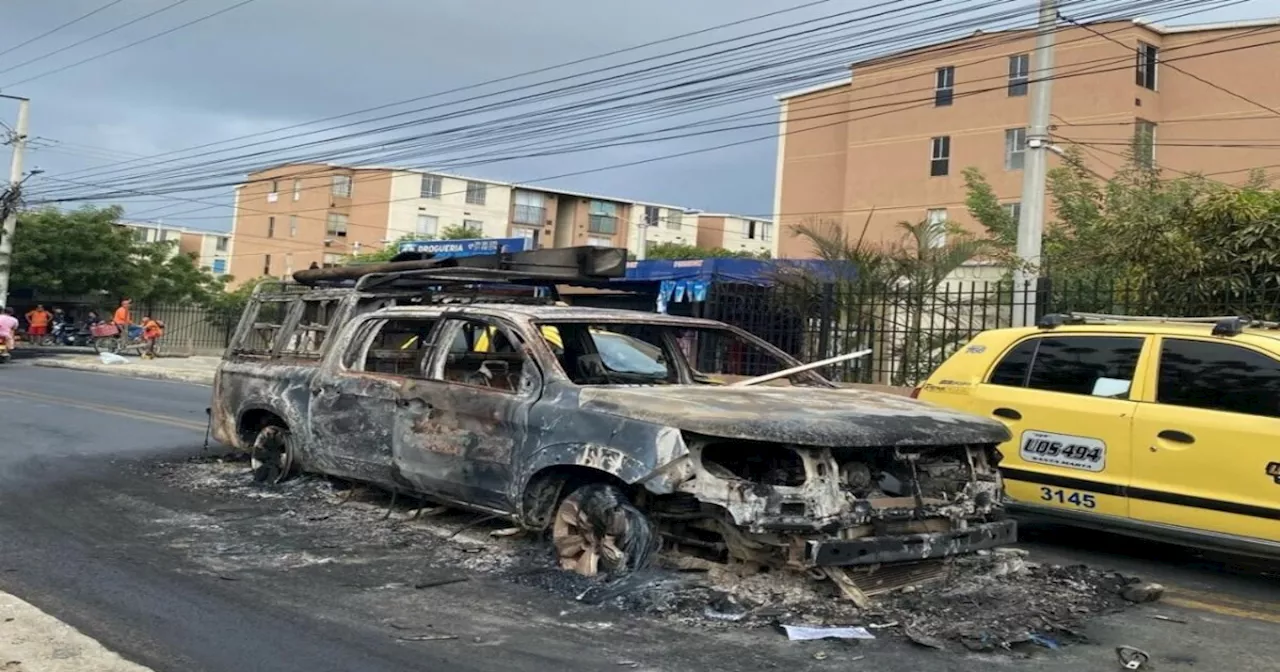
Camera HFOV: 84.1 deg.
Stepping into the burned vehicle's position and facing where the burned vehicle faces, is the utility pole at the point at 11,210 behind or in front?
behind

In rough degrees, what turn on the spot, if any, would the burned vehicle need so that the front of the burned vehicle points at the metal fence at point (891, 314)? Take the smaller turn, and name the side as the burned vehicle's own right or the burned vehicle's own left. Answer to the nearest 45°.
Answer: approximately 90° to the burned vehicle's own left

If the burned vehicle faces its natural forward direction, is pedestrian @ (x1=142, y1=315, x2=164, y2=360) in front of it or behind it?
behind

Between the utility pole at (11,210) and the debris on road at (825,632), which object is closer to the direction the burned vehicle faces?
the debris on road

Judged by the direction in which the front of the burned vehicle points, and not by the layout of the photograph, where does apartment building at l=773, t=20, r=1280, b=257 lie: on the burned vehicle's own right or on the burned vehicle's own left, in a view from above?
on the burned vehicle's own left

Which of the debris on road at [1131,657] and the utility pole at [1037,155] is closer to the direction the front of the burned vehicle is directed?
the debris on road

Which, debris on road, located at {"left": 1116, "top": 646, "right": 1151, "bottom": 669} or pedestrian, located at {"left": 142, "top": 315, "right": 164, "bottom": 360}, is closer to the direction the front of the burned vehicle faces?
the debris on road

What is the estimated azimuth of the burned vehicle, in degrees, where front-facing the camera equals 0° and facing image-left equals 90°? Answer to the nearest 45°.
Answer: approximately 315°

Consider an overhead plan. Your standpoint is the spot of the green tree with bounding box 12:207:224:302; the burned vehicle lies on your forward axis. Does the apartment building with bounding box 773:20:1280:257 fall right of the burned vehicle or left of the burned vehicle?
left

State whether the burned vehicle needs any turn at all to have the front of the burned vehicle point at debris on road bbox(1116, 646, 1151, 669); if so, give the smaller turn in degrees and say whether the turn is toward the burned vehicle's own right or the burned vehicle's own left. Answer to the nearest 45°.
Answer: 0° — it already faces it

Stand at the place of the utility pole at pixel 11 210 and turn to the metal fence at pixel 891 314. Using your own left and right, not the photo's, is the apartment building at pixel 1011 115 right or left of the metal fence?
left
